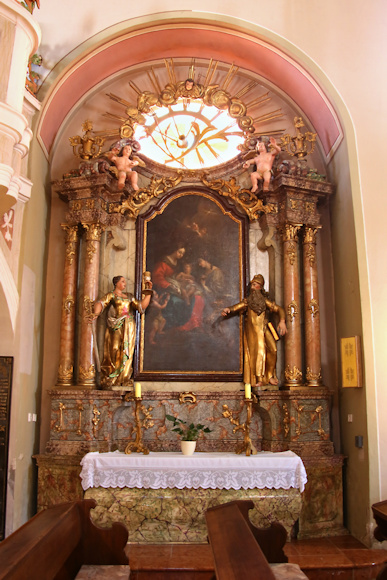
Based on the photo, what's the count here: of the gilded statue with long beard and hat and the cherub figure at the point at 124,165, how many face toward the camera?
2

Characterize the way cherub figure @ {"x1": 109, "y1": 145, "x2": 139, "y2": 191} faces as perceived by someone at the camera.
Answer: facing the viewer

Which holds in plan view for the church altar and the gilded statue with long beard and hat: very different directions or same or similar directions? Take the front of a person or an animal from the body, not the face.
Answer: same or similar directions

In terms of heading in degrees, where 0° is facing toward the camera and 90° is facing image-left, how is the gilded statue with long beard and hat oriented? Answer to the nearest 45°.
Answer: approximately 0°

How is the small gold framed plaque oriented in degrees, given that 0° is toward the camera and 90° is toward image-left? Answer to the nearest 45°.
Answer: approximately 45°

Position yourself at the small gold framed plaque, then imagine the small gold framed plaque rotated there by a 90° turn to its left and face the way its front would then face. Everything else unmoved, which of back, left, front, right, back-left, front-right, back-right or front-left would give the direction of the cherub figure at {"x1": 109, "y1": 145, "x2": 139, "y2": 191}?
back-right

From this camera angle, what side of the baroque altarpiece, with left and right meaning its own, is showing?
front

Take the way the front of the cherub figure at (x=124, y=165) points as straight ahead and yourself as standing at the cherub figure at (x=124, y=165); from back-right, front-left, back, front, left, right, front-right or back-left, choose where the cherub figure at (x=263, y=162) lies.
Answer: left

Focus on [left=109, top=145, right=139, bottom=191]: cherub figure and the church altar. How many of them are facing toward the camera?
2

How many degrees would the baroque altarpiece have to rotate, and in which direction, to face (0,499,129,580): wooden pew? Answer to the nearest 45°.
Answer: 0° — it already faces it
